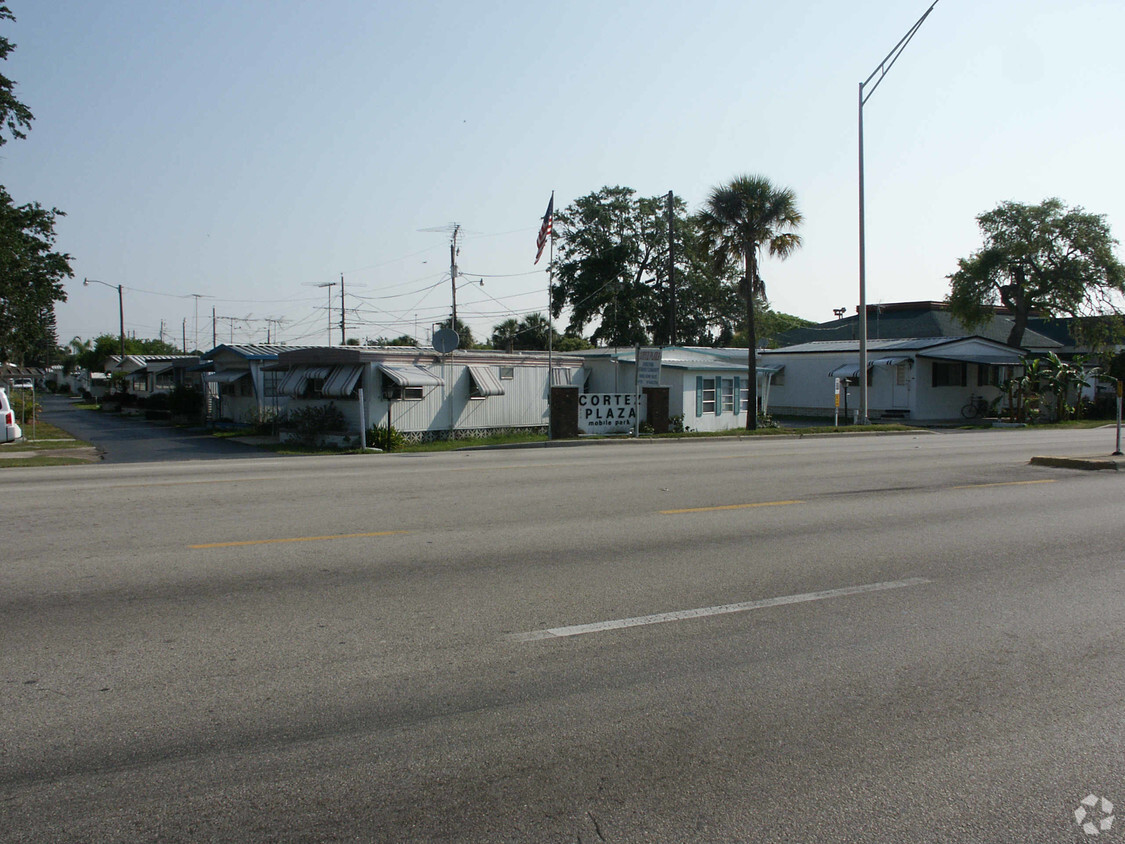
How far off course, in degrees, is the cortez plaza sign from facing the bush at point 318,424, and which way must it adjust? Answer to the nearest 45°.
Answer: approximately 90° to its right

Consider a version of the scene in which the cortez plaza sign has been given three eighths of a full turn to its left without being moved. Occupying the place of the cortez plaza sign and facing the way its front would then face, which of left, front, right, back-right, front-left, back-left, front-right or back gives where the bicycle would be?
front

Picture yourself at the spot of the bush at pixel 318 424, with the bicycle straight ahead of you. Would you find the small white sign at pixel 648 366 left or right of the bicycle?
right

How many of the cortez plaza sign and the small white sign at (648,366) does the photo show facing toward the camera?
2

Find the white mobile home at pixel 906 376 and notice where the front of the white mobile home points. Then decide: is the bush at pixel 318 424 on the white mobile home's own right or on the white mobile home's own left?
on the white mobile home's own right

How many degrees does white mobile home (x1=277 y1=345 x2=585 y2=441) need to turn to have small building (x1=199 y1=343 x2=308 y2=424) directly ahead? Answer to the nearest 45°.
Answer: approximately 90° to its right

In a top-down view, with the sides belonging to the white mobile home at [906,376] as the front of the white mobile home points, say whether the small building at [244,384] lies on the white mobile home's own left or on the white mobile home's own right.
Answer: on the white mobile home's own right

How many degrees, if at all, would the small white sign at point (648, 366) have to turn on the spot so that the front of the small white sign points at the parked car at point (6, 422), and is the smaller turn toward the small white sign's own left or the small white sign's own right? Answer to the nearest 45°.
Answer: approximately 90° to the small white sign's own right

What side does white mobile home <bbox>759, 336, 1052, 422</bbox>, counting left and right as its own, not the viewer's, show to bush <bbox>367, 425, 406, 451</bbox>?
right

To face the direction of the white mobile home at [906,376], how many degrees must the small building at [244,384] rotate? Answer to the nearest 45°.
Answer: approximately 135° to its left
